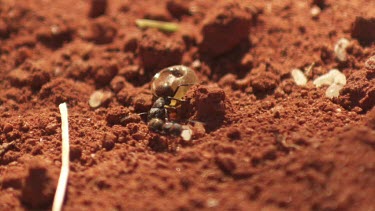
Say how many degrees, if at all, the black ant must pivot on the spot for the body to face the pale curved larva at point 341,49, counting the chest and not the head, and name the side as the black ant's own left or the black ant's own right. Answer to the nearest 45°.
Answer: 0° — it already faces it

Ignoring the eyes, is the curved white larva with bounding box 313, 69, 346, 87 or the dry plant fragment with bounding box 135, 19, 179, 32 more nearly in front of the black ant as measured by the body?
the curved white larva

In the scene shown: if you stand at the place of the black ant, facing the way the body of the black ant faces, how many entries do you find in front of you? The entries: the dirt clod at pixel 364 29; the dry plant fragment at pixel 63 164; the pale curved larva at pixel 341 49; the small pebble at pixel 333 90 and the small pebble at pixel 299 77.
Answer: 4
